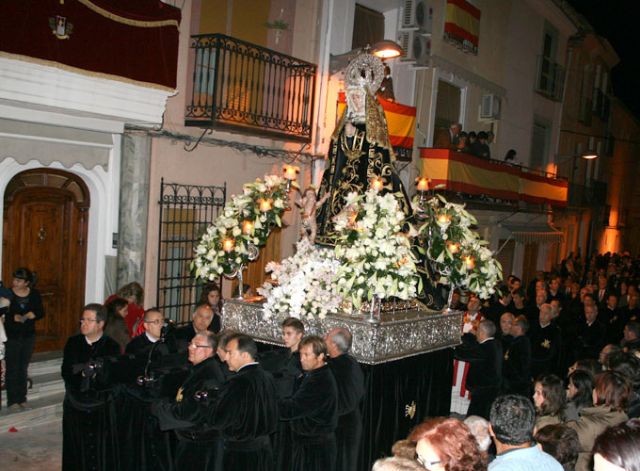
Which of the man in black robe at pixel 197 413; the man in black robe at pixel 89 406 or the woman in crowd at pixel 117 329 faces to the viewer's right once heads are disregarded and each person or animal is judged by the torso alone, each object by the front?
the woman in crowd

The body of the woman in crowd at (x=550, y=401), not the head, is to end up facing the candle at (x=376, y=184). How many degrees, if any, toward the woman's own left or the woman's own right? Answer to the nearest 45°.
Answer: approximately 45° to the woman's own right

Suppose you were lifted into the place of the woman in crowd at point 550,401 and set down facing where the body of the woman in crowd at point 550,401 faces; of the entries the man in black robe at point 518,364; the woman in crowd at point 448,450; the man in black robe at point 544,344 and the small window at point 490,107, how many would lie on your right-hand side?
3

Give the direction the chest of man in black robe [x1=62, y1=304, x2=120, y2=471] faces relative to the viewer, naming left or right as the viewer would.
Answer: facing the viewer

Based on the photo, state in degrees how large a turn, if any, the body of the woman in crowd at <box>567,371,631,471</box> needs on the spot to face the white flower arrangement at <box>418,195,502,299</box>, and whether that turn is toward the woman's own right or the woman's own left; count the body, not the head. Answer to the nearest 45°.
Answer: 0° — they already face it

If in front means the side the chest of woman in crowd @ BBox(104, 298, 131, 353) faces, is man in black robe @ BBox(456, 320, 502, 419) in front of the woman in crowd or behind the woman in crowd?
in front

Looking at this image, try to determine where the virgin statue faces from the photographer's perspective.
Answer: facing the viewer and to the left of the viewer

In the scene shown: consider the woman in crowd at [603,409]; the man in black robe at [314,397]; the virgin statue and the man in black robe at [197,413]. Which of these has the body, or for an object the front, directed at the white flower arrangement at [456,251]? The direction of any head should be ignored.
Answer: the woman in crowd

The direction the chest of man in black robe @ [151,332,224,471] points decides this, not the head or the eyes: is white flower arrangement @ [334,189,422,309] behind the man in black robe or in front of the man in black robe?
behind

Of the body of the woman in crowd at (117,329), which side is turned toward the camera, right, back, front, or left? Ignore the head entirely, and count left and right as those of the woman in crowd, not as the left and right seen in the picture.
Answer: right

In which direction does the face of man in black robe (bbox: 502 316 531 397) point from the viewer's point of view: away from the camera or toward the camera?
toward the camera

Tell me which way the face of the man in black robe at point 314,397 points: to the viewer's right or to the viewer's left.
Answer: to the viewer's left

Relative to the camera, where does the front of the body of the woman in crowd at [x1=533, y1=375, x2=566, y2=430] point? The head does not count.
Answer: to the viewer's left

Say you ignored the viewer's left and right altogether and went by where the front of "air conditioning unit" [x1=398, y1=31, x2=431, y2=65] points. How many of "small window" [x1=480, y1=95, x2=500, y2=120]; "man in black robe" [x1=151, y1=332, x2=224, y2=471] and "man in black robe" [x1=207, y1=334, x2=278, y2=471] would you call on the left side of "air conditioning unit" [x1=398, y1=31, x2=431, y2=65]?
1
